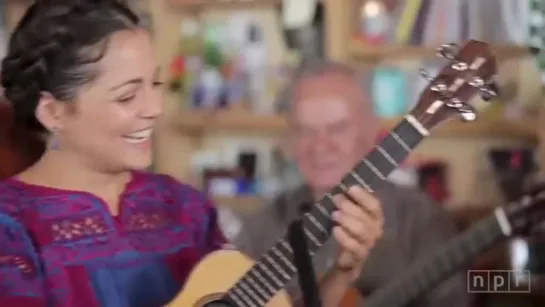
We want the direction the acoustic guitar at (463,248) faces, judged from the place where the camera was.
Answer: facing the viewer

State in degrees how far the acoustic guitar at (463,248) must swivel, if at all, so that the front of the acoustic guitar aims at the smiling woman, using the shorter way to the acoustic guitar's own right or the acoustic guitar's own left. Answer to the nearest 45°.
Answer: approximately 45° to the acoustic guitar's own right

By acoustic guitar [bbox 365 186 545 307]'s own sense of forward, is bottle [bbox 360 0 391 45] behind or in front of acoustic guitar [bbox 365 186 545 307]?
behind

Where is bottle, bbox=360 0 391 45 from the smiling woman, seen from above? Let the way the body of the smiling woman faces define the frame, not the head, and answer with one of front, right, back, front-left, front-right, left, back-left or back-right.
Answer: left

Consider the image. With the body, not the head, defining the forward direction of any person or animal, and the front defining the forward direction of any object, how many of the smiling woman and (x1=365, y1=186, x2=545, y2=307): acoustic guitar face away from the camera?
0

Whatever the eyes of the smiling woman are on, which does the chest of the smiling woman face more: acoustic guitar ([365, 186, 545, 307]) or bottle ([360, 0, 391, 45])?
the acoustic guitar

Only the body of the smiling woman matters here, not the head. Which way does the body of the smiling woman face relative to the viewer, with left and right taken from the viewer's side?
facing the viewer and to the right of the viewer

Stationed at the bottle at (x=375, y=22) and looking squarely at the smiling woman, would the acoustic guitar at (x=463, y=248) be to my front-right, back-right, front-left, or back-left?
front-left

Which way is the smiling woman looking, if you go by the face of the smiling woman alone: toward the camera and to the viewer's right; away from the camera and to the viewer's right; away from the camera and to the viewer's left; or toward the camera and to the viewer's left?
toward the camera and to the viewer's right
